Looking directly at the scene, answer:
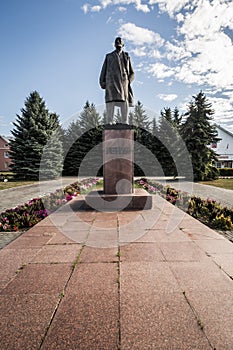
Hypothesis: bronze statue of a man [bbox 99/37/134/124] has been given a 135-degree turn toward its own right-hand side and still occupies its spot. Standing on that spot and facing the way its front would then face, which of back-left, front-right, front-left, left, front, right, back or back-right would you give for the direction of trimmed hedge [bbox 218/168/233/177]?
right

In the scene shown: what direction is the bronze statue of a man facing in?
toward the camera

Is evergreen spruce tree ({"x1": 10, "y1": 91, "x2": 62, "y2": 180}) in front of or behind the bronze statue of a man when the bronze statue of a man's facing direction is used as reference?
behind

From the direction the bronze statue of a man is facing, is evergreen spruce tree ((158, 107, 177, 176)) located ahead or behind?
behind

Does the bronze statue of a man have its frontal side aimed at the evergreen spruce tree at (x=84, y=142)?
no

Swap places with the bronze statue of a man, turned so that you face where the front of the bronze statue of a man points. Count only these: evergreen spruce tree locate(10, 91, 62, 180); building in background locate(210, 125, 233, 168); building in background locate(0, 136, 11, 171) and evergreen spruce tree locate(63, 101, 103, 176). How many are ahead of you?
0

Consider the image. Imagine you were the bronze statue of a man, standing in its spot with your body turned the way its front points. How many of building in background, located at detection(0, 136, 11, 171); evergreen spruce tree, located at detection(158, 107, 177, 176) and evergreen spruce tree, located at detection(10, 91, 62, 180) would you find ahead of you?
0

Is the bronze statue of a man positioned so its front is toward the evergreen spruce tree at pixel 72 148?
no

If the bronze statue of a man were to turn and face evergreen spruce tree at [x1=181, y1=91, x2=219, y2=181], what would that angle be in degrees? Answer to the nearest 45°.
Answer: approximately 135° to its left

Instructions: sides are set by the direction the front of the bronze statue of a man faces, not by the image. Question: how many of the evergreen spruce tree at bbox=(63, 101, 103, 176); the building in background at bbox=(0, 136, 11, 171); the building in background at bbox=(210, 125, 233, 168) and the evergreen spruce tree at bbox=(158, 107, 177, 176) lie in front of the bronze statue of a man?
0
